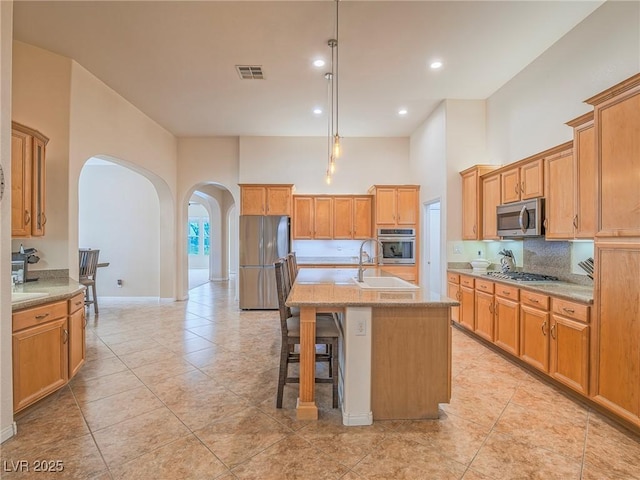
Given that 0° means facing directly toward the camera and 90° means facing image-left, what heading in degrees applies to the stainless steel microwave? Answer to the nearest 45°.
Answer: approximately 45°

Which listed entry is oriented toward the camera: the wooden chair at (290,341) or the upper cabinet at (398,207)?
the upper cabinet

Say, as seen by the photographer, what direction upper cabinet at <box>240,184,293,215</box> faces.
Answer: facing the viewer

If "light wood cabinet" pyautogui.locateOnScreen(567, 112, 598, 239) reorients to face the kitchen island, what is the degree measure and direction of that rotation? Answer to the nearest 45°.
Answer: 0° — it already faces it

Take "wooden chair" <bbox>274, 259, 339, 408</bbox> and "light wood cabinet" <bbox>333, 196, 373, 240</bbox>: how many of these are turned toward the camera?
1

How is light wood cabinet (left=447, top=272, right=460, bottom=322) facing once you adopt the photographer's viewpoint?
facing the viewer and to the left of the viewer

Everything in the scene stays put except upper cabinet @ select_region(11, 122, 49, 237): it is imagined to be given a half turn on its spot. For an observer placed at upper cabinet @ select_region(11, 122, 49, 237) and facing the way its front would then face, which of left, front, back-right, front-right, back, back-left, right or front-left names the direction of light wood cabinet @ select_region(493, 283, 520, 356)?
back

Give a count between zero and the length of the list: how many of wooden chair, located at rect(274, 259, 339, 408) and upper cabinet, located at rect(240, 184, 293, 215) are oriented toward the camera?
1

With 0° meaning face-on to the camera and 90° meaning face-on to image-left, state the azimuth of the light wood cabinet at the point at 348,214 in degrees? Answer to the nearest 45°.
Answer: approximately 0°

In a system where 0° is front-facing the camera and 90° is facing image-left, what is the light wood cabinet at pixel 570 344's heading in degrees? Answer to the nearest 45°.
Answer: approximately 45°

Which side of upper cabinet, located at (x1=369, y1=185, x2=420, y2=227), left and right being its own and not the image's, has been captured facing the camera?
front

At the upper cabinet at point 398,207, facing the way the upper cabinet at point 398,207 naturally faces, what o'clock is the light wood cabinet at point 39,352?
The light wood cabinet is roughly at 1 o'clock from the upper cabinet.

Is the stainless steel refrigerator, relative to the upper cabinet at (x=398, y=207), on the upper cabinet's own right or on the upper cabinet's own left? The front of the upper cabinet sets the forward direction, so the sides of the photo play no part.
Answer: on the upper cabinet's own right

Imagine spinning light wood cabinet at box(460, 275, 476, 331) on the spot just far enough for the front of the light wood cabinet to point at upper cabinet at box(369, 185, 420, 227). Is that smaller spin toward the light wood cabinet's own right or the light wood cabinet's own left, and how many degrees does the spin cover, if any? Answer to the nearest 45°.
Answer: approximately 90° to the light wood cabinet's own right

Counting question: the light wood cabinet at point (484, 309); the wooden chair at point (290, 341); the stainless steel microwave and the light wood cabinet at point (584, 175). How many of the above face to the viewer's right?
1

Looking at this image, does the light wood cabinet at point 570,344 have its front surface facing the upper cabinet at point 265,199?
no

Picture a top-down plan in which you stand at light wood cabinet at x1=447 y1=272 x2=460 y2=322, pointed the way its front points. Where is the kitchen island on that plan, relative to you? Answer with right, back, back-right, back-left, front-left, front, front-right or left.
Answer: front-left

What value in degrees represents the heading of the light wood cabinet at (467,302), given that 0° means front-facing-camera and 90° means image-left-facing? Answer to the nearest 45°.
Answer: approximately 45°

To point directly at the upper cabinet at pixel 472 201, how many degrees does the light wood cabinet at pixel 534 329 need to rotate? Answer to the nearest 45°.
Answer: approximately 90° to its right

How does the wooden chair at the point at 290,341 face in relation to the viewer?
to the viewer's right

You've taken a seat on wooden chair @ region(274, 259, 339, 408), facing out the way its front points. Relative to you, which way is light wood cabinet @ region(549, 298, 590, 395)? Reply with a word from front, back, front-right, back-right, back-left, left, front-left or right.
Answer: front

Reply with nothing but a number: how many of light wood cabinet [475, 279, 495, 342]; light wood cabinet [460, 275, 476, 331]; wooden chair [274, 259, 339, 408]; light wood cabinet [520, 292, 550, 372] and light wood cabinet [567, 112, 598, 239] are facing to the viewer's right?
1

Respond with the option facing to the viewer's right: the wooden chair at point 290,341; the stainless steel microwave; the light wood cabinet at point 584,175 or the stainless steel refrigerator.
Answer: the wooden chair

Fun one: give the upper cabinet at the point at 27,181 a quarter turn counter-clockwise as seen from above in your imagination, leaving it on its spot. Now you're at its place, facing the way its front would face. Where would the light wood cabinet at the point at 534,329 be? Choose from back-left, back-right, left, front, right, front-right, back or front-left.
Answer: right
